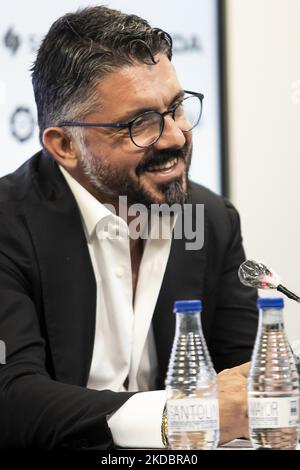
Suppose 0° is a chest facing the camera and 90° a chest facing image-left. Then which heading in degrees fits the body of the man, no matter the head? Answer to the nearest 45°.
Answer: approximately 315°

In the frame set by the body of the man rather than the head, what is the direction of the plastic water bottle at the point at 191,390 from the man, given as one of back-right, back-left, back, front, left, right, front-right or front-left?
front-right

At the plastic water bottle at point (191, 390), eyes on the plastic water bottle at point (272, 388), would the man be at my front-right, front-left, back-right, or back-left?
back-left

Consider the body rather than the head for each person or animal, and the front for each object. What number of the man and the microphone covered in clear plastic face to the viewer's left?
1

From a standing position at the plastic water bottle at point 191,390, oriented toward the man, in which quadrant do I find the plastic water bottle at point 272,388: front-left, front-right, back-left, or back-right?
back-right

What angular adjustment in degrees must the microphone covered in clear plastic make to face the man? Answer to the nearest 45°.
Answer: approximately 45° to its right

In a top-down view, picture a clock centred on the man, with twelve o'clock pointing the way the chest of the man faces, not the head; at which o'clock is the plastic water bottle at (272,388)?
The plastic water bottle is roughly at 1 o'clock from the man.

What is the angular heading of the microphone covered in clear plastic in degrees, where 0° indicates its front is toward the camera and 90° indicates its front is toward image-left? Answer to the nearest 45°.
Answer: approximately 90°
